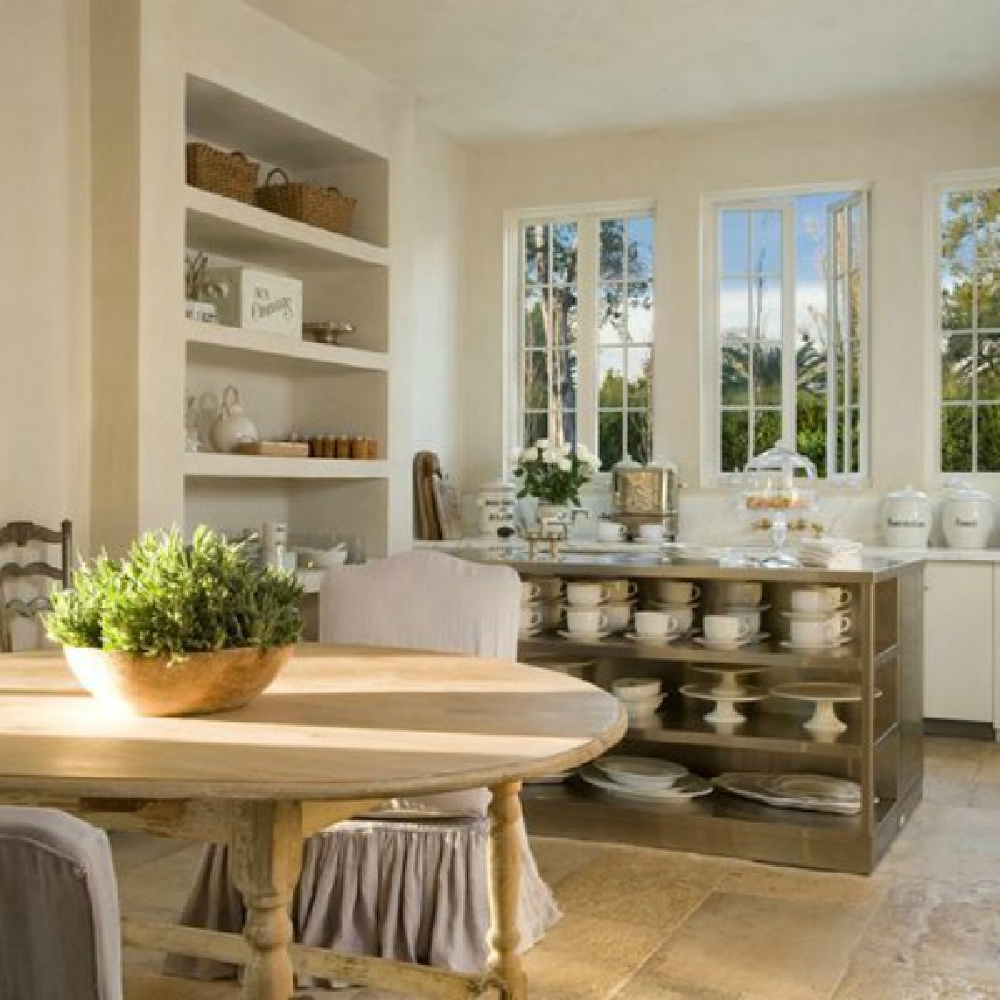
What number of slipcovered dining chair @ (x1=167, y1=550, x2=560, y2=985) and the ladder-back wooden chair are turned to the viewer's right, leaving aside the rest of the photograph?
0

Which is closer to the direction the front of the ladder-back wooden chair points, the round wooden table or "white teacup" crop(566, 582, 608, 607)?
the round wooden table

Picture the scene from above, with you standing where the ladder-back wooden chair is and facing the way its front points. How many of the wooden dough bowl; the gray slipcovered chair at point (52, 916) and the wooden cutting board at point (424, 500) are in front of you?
2

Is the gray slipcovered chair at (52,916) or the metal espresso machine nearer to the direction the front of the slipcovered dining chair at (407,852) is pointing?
the gray slipcovered chair

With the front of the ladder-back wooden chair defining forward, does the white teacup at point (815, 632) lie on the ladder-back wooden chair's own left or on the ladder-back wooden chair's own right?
on the ladder-back wooden chair's own left

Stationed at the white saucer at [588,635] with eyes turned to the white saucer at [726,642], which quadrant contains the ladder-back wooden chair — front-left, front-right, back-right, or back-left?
back-right

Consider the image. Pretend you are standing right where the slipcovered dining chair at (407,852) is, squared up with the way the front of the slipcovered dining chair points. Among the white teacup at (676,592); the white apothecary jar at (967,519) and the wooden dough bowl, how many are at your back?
2

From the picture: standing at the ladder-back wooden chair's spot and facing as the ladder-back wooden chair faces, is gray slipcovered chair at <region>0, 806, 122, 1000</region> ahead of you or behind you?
ahead

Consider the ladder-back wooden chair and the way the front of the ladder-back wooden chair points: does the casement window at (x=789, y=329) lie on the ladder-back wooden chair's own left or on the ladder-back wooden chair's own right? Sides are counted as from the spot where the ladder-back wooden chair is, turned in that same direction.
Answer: on the ladder-back wooden chair's own left

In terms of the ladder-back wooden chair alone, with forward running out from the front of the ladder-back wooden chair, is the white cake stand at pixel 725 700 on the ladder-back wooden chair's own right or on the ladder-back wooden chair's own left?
on the ladder-back wooden chair's own left

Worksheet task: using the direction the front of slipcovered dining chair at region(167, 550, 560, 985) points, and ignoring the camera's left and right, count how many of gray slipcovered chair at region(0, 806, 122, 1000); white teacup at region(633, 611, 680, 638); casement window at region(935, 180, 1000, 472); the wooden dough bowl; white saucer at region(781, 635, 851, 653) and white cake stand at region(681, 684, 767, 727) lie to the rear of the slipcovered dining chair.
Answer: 4

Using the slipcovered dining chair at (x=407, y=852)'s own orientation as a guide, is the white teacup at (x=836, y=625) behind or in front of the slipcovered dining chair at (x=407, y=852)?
behind

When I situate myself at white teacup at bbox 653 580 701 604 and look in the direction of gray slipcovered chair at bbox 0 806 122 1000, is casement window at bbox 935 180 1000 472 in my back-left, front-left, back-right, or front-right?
back-left

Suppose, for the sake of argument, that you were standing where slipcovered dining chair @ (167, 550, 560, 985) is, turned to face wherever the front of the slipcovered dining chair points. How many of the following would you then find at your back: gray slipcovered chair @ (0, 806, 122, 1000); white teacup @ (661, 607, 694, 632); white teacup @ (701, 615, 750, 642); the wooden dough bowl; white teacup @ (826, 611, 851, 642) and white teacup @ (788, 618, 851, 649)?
4

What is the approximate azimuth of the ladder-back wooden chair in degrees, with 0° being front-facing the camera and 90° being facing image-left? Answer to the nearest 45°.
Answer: approximately 0°

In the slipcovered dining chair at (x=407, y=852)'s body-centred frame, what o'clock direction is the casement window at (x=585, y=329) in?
The casement window is roughly at 5 o'clock from the slipcovered dining chair.

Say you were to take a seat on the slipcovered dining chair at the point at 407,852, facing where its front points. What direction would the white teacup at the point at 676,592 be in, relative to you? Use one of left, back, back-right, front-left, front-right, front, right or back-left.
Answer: back

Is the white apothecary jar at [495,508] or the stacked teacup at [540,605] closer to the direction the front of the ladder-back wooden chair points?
the stacked teacup
